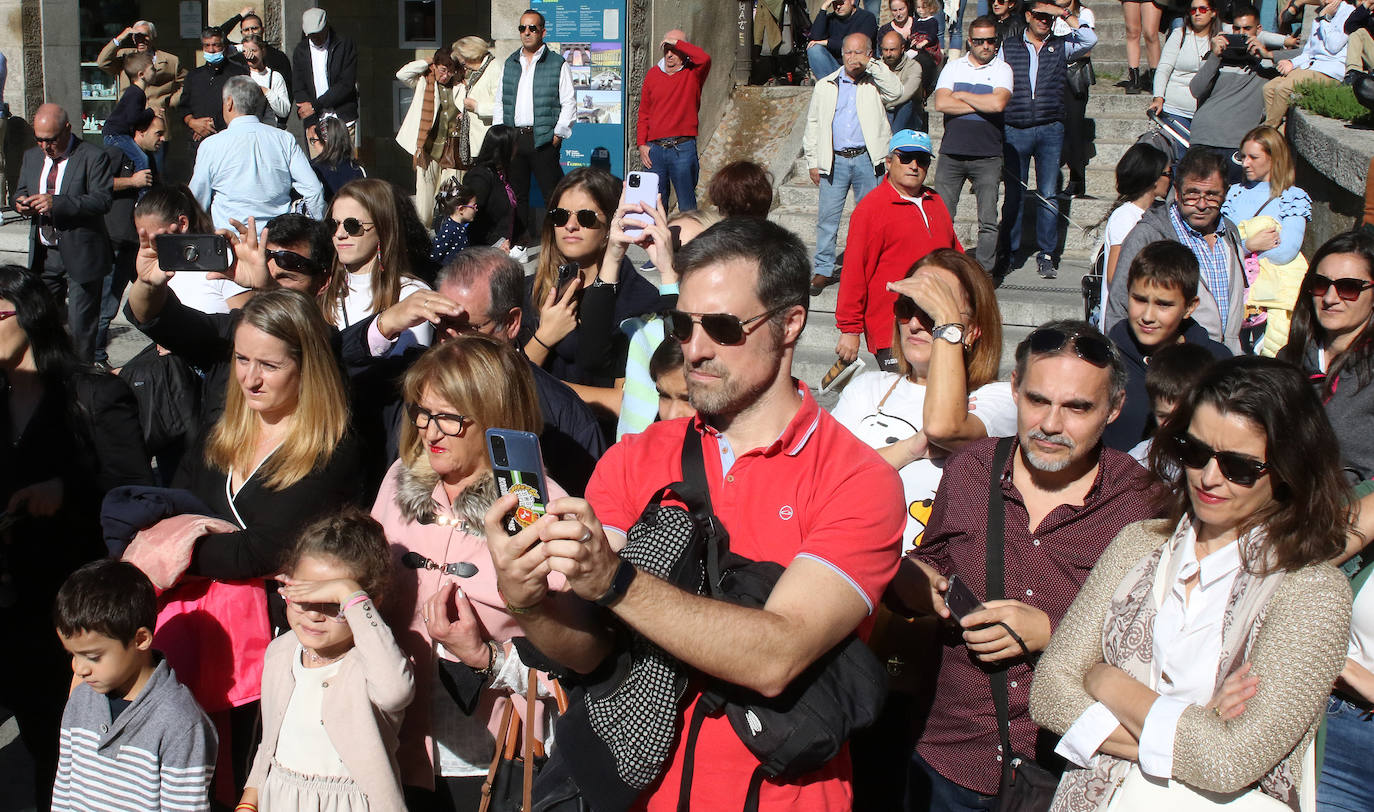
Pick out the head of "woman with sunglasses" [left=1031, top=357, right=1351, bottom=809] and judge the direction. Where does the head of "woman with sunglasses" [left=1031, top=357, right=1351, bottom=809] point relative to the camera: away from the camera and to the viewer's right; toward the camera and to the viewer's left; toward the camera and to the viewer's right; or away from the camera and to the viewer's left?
toward the camera and to the viewer's left

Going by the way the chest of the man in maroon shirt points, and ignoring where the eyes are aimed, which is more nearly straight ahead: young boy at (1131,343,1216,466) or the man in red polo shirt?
the man in red polo shirt

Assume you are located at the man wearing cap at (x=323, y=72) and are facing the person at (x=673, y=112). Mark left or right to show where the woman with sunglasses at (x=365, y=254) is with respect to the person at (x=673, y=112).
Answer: right

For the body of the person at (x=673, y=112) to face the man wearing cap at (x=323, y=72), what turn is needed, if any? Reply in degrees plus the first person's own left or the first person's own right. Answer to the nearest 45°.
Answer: approximately 135° to the first person's own right

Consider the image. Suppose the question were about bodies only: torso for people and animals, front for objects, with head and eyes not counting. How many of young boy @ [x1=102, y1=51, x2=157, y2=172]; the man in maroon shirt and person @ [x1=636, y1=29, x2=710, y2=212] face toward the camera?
2

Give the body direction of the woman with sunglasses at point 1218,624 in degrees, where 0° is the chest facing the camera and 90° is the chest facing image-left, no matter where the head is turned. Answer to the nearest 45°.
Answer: approximately 45°

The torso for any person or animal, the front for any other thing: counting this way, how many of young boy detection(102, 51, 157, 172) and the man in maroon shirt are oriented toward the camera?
1
